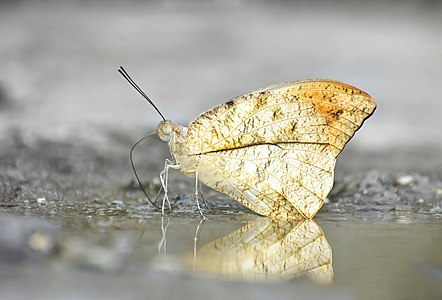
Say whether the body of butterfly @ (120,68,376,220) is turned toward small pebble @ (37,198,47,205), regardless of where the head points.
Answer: yes

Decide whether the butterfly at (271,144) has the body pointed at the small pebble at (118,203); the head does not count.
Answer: yes

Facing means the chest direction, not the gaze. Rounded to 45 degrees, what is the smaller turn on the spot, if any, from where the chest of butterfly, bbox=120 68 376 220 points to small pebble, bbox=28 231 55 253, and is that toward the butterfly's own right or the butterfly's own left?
approximately 45° to the butterfly's own left

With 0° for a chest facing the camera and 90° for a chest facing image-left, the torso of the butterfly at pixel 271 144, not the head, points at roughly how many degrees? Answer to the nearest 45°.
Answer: approximately 90°

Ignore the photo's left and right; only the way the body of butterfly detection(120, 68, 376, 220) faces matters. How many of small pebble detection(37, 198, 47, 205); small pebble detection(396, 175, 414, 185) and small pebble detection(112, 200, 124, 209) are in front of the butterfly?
2

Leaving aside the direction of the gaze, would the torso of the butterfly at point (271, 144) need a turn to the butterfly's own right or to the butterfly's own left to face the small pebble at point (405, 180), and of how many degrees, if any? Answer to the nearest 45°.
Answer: approximately 135° to the butterfly's own right
